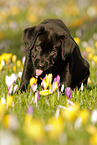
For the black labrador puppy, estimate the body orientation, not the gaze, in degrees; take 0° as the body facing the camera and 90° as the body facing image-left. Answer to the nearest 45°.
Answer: approximately 45°
